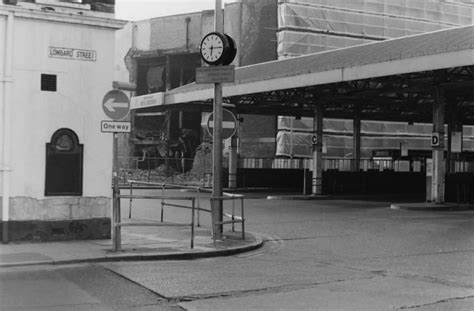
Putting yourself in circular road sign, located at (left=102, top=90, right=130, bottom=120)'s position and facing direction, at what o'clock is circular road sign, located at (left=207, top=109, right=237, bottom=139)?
circular road sign, located at (left=207, top=109, right=237, bottom=139) is roughly at 8 o'clock from circular road sign, located at (left=102, top=90, right=130, bottom=120).

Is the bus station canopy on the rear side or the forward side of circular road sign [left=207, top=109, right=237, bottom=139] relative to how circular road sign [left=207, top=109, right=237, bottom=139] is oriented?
on the rear side

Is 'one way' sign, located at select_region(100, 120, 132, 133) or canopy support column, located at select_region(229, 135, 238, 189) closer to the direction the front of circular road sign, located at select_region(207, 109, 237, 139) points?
the 'one way' sign

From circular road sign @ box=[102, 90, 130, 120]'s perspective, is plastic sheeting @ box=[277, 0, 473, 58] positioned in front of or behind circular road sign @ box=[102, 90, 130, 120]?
behind

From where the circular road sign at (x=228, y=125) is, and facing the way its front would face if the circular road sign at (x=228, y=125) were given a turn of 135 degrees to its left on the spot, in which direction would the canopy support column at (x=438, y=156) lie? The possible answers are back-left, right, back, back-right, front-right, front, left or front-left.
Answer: front

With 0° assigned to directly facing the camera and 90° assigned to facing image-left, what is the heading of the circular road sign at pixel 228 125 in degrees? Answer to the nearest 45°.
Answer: approximately 0°

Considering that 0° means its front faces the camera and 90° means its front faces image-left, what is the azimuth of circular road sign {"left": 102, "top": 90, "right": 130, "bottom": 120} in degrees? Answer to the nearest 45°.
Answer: approximately 0°

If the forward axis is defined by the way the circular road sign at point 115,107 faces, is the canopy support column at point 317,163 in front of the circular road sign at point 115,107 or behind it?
behind

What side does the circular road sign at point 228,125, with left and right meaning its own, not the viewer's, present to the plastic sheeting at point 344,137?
back

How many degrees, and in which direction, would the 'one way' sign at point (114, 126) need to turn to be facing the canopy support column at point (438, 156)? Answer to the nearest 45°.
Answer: approximately 135° to its left

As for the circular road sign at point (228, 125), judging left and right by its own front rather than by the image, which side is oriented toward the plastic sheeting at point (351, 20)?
back

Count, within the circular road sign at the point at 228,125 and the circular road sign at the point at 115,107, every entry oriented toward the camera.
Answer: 2
